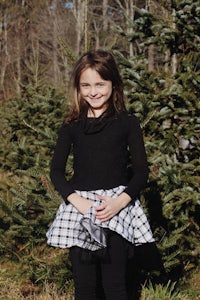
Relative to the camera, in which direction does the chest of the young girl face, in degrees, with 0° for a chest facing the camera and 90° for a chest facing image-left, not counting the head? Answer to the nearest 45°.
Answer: approximately 0°

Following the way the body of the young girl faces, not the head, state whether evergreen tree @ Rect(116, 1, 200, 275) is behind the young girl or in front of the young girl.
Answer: behind
